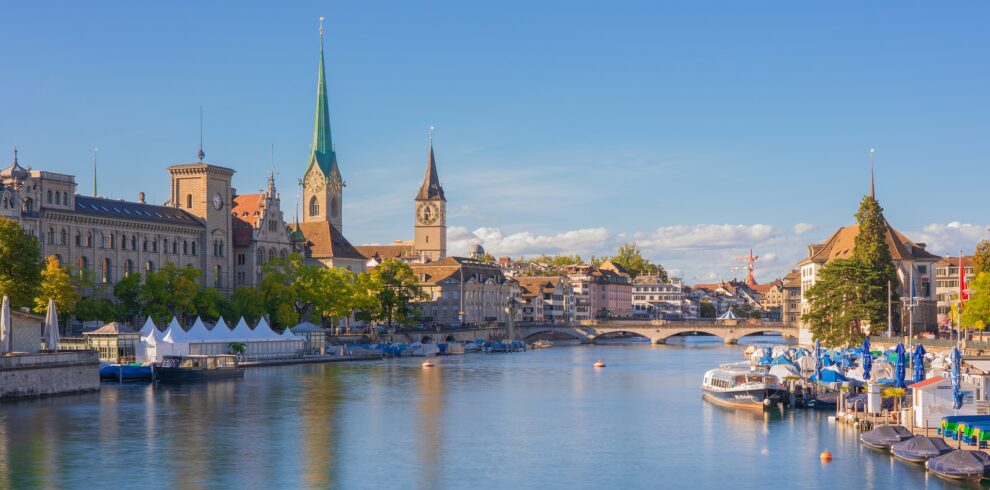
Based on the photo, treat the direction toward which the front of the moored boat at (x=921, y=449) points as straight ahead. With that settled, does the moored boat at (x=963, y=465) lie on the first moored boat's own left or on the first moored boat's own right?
on the first moored boat's own left

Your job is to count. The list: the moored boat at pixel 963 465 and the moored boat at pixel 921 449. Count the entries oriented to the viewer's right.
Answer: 0

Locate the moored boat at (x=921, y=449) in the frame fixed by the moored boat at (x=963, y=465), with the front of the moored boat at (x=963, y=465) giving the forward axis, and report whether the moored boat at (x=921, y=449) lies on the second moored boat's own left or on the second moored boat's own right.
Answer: on the second moored boat's own right

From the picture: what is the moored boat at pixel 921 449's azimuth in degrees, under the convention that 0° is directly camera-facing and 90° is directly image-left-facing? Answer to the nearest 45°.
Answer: approximately 45°

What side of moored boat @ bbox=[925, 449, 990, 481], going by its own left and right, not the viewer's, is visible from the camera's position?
left
